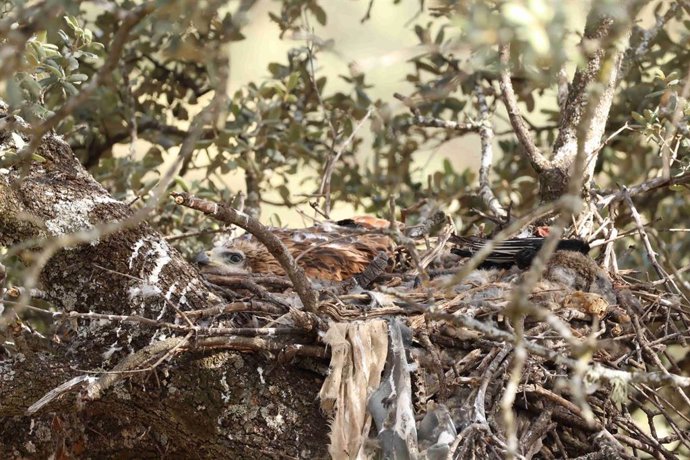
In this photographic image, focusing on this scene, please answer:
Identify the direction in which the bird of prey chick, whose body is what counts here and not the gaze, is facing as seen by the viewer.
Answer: to the viewer's left

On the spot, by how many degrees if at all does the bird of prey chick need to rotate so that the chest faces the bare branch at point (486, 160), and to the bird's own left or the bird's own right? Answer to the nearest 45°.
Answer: approximately 180°

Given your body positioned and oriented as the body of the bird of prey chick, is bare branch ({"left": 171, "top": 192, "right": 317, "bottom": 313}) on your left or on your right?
on your left
